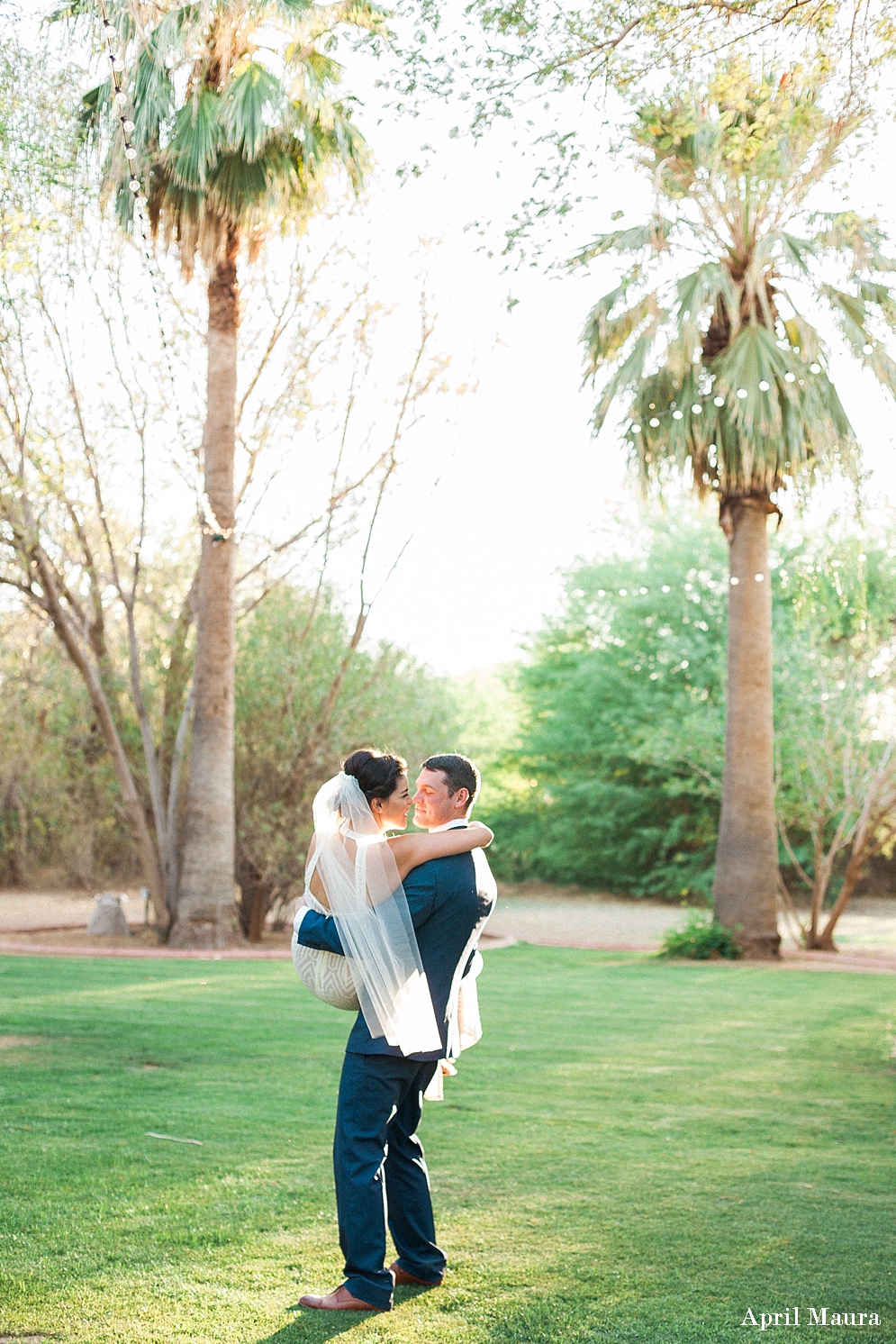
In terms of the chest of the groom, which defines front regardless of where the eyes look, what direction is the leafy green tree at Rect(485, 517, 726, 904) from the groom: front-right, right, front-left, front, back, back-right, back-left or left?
right

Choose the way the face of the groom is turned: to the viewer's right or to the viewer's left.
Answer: to the viewer's left

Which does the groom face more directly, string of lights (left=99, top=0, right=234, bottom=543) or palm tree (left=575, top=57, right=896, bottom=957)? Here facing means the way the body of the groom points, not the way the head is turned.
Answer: the string of lights

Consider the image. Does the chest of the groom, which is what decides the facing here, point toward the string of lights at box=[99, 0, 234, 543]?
no

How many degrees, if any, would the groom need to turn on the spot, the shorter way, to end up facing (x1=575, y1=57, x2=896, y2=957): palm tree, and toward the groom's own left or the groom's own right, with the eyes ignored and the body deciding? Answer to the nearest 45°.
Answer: approximately 90° to the groom's own right

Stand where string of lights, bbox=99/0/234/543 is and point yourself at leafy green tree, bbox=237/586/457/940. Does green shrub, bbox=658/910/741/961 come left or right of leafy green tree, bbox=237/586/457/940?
right

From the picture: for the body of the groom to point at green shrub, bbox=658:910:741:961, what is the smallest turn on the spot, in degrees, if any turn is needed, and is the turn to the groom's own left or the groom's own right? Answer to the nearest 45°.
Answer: approximately 90° to the groom's own right
